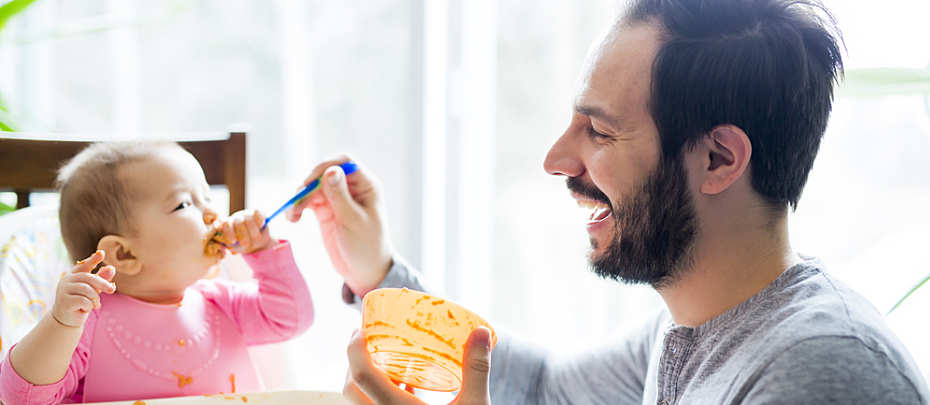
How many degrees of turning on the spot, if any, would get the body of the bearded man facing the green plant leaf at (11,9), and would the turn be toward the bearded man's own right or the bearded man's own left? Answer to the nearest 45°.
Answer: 0° — they already face it

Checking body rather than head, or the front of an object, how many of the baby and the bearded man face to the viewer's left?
1

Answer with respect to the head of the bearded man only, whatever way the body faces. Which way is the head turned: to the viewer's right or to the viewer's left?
to the viewer's left

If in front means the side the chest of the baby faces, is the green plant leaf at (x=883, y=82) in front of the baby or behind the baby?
in front

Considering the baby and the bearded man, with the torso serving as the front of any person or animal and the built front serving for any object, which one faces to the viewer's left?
the bearded man

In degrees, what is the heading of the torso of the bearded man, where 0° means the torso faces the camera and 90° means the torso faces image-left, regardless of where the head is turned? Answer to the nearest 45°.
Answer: approximately 90°
